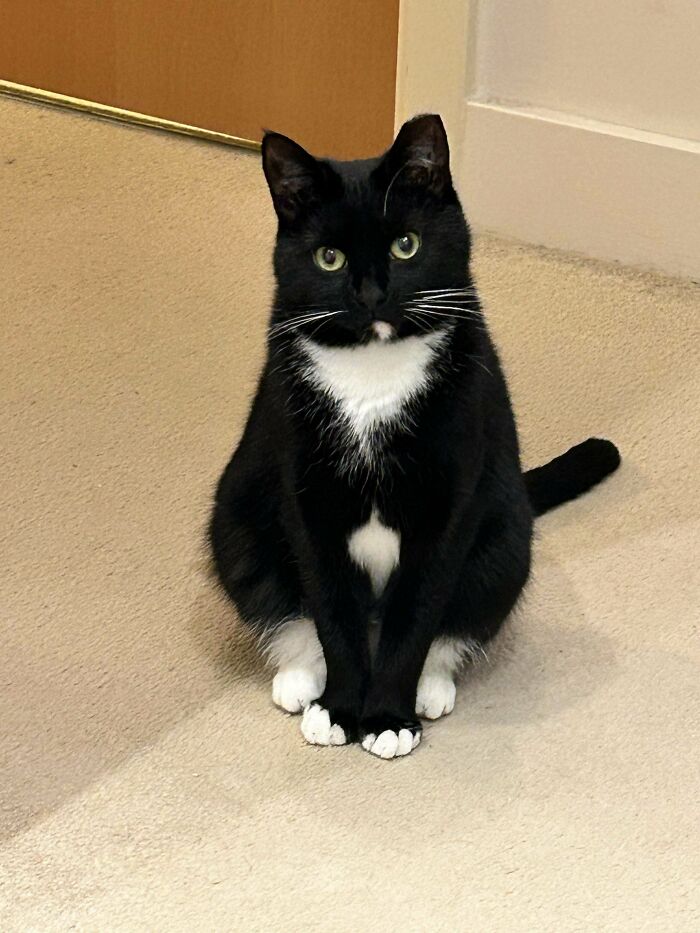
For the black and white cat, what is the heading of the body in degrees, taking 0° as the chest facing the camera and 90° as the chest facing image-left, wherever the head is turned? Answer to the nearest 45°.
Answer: approximately 0°

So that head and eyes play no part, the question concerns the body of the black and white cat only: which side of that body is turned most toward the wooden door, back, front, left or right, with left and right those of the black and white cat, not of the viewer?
back
